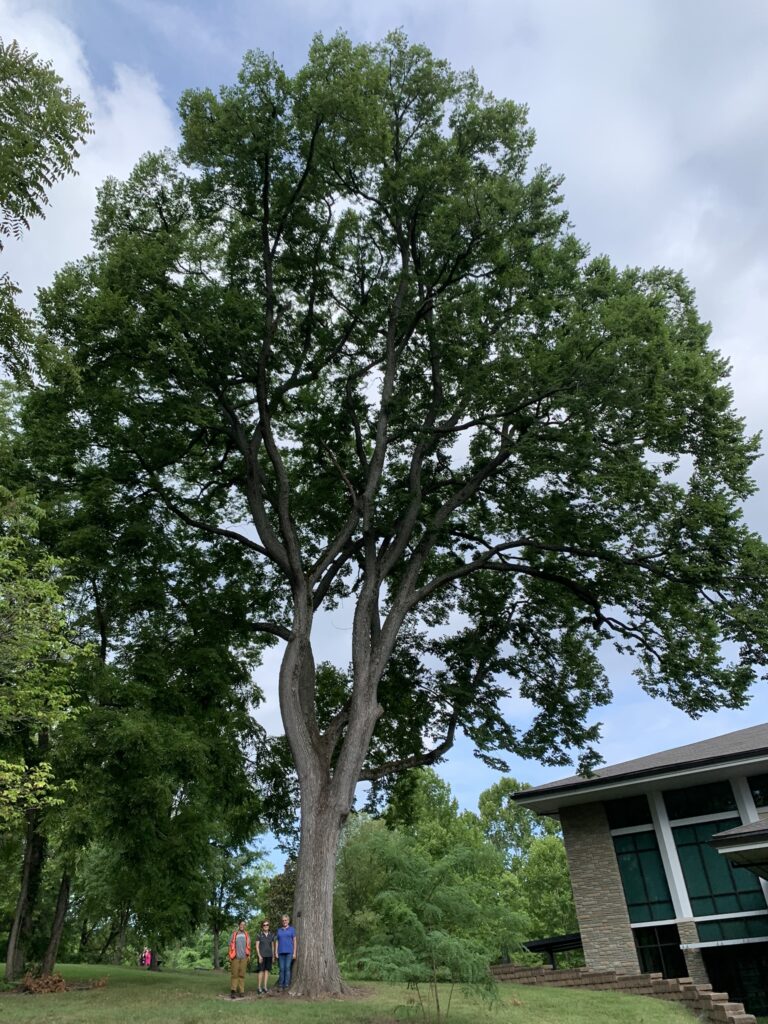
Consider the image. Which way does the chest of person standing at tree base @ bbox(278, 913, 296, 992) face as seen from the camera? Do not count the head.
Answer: toward the camera

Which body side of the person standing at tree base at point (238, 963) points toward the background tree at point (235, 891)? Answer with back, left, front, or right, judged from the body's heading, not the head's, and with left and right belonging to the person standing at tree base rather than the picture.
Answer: back

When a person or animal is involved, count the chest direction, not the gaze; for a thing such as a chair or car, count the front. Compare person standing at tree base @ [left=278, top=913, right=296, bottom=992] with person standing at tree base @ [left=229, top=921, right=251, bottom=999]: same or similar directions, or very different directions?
same or similar directions

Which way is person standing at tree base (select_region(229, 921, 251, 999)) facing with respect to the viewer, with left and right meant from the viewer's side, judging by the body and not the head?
facing the viewer

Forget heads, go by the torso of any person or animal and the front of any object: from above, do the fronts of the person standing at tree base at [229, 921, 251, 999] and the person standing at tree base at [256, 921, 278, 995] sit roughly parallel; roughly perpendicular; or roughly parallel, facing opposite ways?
roughly parallel

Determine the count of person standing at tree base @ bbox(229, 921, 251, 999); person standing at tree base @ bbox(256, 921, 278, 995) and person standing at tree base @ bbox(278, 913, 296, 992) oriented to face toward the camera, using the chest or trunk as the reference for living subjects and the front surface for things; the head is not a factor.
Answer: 3

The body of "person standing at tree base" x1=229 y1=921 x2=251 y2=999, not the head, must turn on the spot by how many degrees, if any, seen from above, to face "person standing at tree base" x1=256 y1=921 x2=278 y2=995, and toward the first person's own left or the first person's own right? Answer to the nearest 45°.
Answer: approximately 135° to the first person's own left

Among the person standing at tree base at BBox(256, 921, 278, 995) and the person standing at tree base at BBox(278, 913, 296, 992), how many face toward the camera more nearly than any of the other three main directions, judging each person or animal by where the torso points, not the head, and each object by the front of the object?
2

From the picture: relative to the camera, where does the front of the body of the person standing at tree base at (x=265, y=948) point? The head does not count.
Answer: toward the camera

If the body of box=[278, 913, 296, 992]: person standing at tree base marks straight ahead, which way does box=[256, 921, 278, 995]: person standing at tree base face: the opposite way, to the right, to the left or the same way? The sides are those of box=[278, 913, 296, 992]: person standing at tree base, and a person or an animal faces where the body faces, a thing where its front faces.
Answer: the same way

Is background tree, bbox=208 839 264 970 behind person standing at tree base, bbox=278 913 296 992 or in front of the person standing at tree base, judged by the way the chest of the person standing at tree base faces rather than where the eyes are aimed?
behind

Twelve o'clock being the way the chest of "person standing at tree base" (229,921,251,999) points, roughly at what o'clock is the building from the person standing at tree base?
The building is roughly at 8 o'clock from the person standing at tree base.
